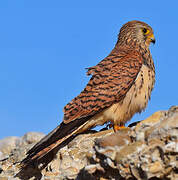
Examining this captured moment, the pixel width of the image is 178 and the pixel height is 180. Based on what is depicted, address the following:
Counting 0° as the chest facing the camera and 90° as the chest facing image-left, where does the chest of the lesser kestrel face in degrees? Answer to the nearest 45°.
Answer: approximately 270°
